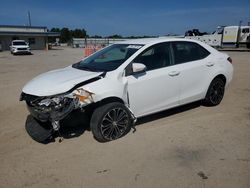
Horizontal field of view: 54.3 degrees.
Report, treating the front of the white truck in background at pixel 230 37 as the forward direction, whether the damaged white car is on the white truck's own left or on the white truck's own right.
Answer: on the white truck's own right

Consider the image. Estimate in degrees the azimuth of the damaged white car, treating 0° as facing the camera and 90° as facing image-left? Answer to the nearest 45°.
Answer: approximately 45°

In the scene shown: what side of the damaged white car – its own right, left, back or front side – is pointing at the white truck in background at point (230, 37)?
back

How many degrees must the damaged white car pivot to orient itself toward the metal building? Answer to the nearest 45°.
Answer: approximately 90° to its right
